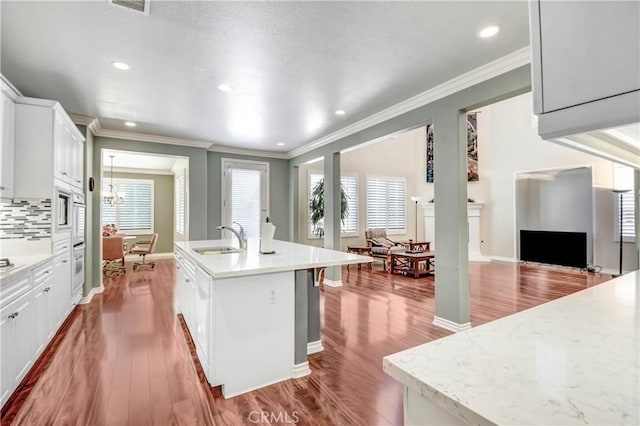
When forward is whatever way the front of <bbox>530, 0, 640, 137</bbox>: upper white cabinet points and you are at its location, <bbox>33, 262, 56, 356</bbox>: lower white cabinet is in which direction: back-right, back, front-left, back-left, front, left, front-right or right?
front-right

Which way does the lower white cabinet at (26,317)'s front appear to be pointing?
to the viewer's right

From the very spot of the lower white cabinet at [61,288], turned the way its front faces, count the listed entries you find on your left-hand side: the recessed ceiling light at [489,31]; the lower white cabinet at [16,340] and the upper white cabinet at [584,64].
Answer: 0

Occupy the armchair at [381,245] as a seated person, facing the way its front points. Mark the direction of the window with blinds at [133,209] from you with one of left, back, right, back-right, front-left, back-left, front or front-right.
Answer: back-right

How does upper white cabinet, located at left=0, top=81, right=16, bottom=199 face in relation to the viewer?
to the viewer's right

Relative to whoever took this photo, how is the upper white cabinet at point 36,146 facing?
facing to the right of the viewer

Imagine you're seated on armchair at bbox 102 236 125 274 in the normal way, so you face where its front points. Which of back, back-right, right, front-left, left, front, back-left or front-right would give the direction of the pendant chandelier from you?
front

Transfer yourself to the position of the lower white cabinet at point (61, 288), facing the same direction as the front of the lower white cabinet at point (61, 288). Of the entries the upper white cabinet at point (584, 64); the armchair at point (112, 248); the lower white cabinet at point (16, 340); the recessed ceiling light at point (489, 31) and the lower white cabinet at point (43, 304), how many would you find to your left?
1

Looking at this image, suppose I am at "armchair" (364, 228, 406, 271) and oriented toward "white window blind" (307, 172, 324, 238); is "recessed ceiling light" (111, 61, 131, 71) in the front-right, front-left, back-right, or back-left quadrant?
front-left

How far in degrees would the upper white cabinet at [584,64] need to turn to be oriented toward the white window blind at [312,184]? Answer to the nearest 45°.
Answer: approximately 90° to its right

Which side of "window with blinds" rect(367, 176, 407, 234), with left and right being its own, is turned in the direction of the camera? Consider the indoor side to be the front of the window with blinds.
front

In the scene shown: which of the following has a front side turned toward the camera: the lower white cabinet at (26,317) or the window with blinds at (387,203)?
the window with blinds

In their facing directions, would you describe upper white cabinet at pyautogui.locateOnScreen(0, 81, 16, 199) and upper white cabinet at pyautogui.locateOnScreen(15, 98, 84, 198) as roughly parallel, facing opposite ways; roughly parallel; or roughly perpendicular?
roughly parallel

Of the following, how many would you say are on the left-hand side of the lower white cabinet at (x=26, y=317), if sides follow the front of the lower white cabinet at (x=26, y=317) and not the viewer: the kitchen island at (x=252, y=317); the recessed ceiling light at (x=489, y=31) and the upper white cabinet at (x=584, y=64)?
0

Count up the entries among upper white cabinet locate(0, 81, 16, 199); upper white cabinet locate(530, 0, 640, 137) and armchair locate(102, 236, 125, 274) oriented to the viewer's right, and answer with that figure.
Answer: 1

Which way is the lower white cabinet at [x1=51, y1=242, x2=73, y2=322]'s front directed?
to the viewer's right

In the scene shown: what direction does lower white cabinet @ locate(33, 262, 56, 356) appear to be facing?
to the viewer's right
